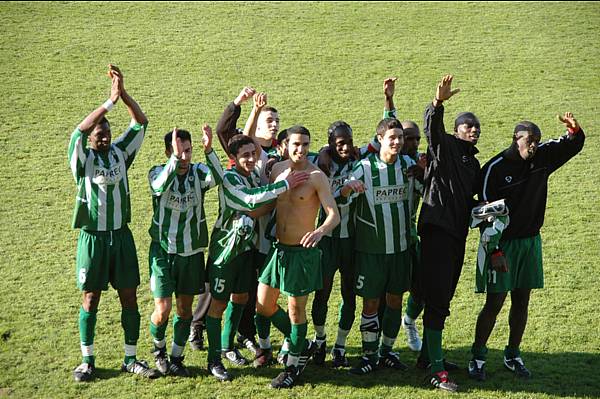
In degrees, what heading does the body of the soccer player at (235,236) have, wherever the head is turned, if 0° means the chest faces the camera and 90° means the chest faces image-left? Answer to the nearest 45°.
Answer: approximately 315°

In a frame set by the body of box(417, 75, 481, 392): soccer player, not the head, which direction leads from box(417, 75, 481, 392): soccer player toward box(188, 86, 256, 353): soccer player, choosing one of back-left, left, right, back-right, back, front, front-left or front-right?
back-right

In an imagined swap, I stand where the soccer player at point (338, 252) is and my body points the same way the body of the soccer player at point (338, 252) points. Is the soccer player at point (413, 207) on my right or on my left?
on my left

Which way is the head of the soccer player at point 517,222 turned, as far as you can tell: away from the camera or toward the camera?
toward the camera

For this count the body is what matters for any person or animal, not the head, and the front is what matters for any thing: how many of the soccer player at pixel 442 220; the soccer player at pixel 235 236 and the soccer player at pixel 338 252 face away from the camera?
0

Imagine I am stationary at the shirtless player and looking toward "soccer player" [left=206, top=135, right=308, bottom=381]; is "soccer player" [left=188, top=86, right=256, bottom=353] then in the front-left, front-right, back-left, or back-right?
front-right

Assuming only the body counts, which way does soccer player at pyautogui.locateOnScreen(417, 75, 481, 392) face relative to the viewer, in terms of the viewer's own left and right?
facing the viewer and to the right of the viewer

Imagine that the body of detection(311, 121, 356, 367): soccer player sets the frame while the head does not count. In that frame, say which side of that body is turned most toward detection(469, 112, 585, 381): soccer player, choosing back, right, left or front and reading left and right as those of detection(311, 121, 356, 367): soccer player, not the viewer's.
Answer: left

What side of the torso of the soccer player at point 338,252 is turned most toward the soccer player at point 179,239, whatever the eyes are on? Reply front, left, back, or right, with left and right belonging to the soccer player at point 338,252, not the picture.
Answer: right

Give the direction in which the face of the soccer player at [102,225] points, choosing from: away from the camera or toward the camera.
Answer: toward the camera

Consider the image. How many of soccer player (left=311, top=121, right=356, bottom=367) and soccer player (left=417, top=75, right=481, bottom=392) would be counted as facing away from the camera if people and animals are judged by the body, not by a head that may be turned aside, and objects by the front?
0

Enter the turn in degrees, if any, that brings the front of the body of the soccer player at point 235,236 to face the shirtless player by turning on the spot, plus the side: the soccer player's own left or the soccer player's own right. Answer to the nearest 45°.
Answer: approximately 45° to the soccer player's own left

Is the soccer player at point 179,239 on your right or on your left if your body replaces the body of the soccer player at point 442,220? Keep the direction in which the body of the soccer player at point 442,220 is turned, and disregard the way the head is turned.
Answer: on your right

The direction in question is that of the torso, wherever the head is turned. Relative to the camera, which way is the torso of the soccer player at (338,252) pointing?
toward the camera

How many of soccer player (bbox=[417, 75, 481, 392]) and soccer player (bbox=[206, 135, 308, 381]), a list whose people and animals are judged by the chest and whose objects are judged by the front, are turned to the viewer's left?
0
